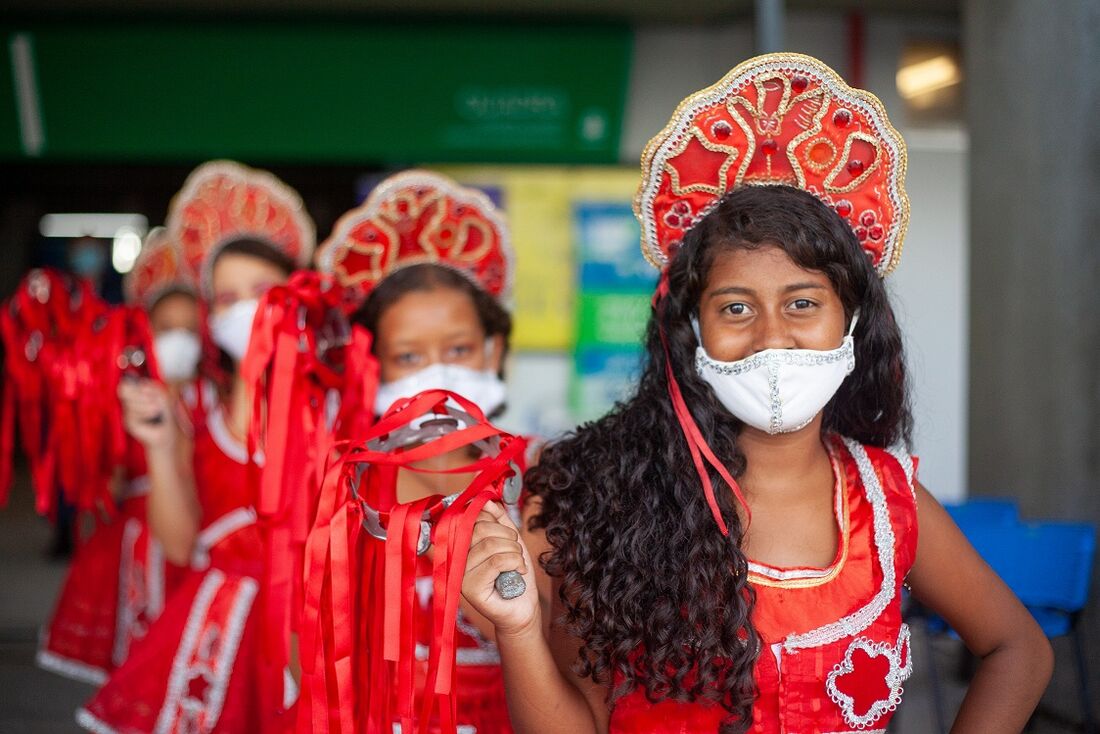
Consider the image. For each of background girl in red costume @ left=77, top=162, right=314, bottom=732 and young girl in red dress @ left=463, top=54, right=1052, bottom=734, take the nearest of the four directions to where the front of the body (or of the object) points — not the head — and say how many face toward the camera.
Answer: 2

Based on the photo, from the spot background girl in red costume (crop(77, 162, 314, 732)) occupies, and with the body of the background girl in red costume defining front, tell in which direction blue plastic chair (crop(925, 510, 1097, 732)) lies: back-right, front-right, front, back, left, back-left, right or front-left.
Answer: left

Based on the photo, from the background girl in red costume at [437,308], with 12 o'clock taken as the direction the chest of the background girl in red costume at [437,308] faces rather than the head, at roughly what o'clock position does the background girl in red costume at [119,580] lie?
the background girl in red costume at [119,580] is roughly at 5 o'clock from the background girl in red costume at [437,308].

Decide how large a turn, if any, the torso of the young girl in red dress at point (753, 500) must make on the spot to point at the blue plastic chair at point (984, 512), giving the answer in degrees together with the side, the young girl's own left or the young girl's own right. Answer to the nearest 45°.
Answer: approximately 180°

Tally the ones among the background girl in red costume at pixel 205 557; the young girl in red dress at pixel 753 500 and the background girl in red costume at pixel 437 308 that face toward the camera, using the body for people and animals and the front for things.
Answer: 3

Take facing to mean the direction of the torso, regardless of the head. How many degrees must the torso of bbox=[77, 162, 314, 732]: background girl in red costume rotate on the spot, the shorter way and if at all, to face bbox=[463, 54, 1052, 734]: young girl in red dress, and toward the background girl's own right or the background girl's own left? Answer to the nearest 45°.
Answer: approximately 45° to the background girl's own left

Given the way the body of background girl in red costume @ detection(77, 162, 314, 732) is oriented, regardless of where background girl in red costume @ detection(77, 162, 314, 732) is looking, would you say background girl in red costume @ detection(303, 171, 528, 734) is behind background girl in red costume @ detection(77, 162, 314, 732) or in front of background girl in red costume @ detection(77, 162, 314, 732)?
in front

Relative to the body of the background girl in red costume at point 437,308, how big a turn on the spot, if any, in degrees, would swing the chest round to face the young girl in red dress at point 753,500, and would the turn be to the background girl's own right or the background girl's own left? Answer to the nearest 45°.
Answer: approximately 45° to the background girl's own left

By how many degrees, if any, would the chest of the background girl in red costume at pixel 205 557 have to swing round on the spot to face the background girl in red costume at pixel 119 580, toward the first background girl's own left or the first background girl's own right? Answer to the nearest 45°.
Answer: approximately 180°

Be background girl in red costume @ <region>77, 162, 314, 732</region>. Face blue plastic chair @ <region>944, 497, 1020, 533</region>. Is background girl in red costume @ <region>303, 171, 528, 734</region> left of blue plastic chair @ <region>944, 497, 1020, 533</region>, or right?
right

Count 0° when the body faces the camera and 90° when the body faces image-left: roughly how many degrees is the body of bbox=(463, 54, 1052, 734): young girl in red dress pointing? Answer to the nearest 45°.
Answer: approximately 0°

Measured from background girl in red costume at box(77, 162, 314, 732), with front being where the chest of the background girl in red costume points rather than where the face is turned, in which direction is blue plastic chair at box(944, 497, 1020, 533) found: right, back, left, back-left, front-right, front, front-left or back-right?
left

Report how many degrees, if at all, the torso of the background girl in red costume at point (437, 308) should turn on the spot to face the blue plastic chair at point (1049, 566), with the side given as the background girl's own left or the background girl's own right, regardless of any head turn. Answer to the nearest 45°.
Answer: approximately 90° to the background girl's own left
